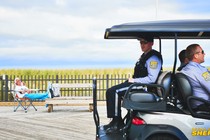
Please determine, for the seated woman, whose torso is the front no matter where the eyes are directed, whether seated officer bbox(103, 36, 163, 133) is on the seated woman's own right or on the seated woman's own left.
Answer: on the seated woman's own right

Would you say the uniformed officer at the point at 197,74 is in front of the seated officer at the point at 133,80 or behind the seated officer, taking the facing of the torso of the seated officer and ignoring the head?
behind

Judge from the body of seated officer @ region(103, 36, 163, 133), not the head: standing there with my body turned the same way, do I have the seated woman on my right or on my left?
on my right

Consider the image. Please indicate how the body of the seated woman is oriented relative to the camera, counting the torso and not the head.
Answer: to the viewer's right

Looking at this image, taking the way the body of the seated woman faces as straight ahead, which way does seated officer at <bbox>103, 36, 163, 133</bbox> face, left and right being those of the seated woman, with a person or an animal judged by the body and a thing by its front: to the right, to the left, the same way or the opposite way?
the opposite way

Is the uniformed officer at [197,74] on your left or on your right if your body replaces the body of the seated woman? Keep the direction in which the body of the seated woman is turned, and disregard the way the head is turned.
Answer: on your right

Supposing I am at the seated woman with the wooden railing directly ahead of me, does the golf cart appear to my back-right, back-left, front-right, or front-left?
back-right

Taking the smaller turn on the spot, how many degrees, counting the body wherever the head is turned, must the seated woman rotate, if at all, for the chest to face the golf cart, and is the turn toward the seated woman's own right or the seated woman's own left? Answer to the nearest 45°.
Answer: approximately 90° to the seated woman's own right

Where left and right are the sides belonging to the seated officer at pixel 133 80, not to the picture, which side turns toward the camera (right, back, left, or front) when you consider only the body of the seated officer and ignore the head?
left
